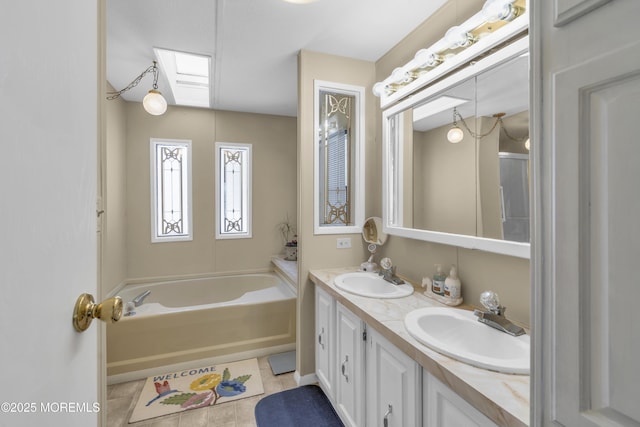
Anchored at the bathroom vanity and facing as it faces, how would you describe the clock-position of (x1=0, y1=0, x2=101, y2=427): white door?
The white door is roughly at 11 o'clock from the bathroom vanity.

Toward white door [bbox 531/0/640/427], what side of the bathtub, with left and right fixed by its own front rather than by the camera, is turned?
front

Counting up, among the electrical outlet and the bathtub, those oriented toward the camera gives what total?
2

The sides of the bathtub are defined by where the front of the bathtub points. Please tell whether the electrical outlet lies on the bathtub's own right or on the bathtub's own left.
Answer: on the bathtub's own left

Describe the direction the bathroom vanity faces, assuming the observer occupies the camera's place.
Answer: facing the viewer and to the left of the viewer

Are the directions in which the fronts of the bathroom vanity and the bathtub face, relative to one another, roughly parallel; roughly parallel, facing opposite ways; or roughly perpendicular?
roughly perpendicular

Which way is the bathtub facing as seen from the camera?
toward the camera

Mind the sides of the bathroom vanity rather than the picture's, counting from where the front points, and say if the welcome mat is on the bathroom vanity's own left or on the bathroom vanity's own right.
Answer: on the bathroom vanity's own right

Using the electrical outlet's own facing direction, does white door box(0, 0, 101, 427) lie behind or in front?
in front

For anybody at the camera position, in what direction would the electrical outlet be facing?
facing the viewer

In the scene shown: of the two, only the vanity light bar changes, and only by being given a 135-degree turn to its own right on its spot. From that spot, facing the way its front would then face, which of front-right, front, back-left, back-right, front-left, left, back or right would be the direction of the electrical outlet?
front-left

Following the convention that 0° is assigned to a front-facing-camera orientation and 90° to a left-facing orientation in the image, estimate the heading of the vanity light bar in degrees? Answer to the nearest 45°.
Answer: approximately 45°

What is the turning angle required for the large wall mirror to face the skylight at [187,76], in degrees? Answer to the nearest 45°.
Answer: approximately 45° to its right
